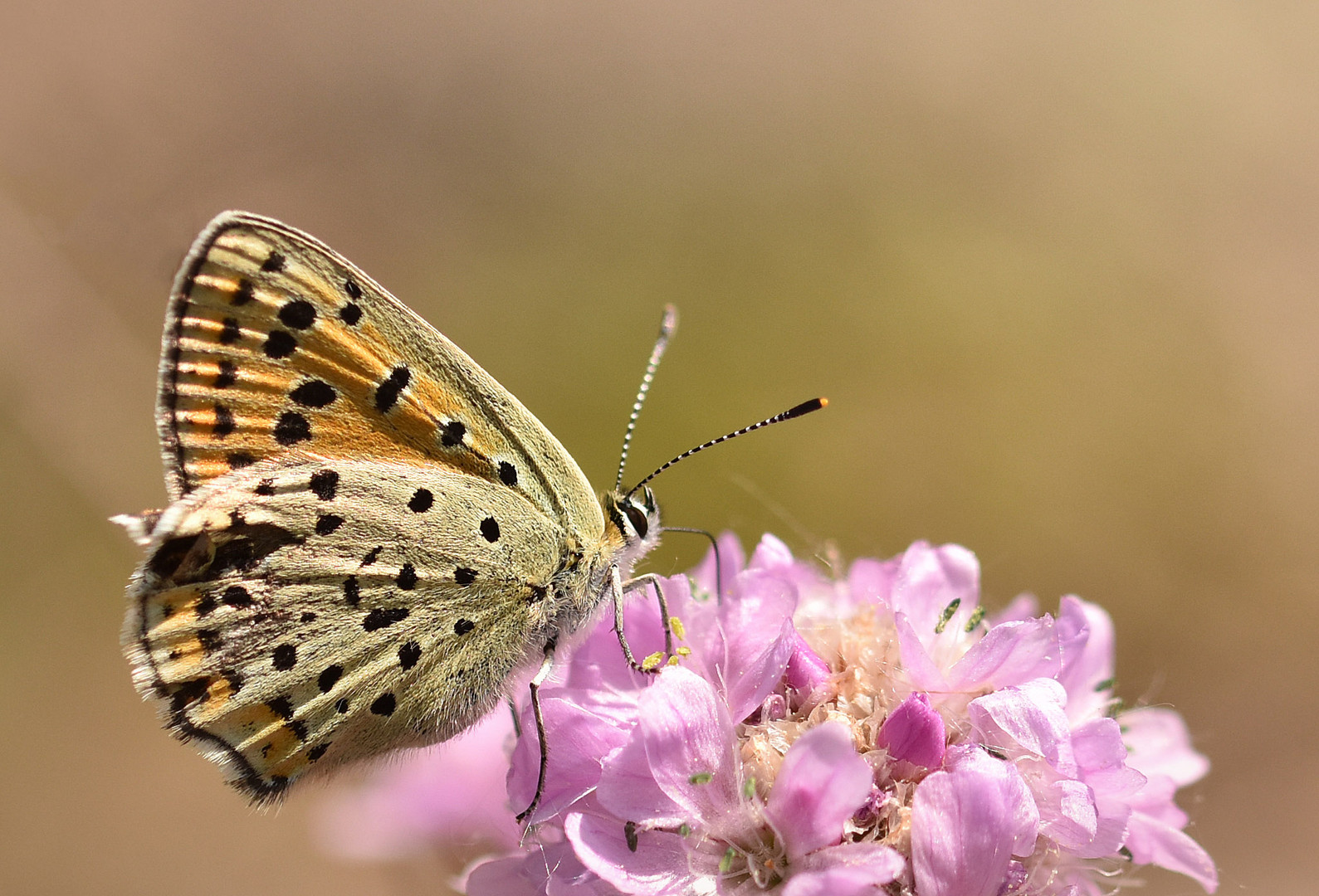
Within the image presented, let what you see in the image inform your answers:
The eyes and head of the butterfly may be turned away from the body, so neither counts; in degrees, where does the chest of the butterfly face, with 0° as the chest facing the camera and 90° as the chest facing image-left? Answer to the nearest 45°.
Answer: approximately 270°

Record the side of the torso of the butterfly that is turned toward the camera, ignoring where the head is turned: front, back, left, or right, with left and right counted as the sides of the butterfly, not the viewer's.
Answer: right
